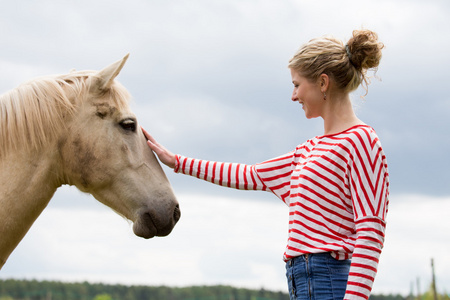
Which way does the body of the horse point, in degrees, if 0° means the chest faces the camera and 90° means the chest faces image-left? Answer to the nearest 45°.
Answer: approximately 270°

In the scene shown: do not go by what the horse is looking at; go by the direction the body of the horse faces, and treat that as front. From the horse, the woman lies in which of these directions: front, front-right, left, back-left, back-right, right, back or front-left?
front-right

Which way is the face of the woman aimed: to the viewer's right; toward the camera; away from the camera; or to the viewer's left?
to the viewer's left
